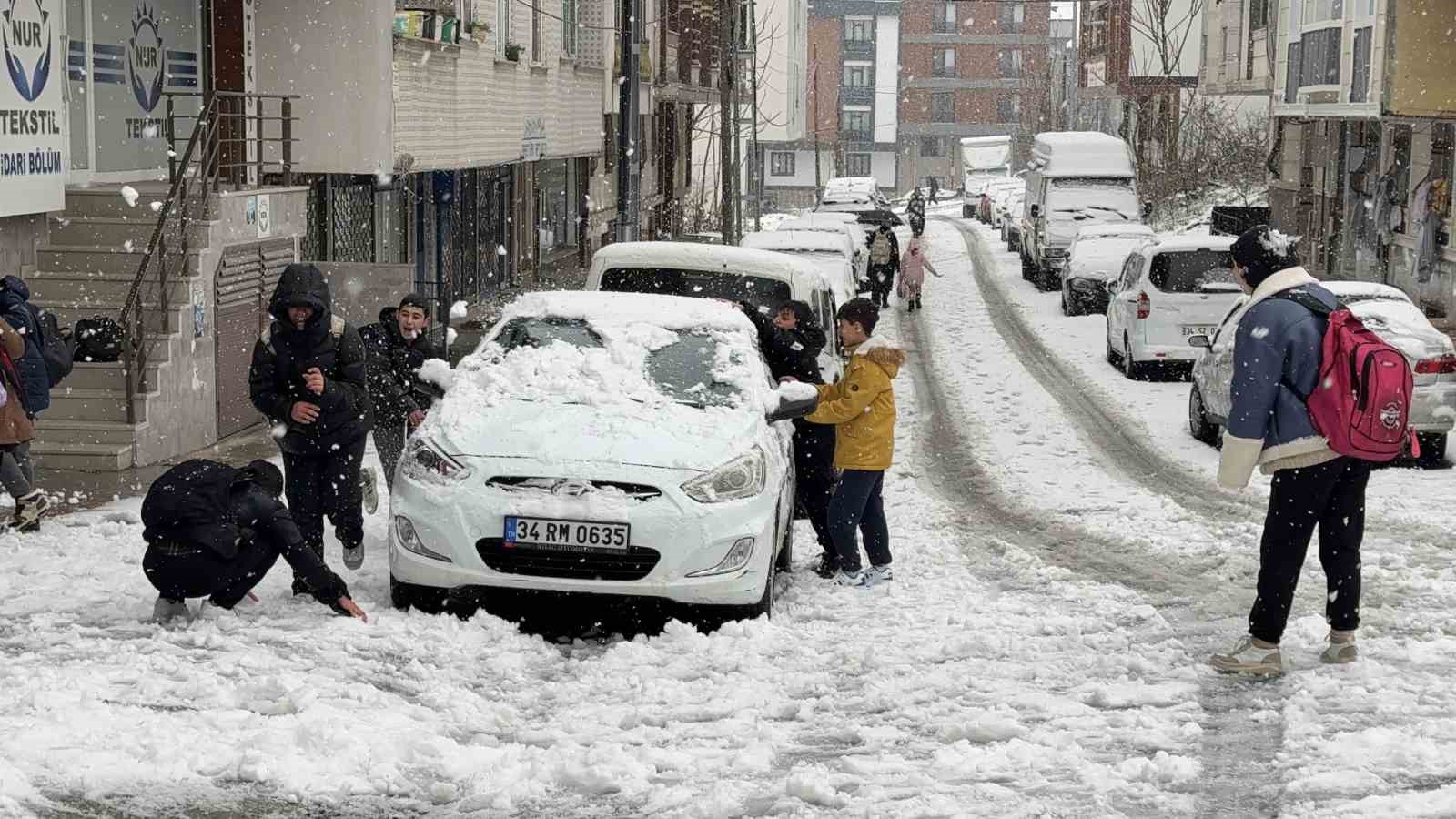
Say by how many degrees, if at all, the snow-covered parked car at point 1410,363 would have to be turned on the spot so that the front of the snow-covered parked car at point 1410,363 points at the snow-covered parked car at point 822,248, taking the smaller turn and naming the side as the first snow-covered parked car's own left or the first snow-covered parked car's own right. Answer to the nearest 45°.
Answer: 0° — it already faces it

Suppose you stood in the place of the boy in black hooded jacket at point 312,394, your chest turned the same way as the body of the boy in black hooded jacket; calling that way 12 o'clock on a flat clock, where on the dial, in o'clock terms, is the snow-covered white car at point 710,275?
The snow-covered white car is roughly at 7 o'clock from the boy in black hooded jacket.

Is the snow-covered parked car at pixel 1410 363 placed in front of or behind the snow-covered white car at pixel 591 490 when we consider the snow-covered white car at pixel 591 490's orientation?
behind

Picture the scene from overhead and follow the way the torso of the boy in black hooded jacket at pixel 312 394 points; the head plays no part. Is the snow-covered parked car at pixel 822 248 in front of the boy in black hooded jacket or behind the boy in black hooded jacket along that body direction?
behind

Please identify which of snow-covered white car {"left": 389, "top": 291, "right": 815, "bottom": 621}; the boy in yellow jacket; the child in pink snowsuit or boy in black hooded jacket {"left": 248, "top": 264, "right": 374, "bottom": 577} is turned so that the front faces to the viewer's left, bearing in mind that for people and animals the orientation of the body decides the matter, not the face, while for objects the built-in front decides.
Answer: the boy in yellow jacket

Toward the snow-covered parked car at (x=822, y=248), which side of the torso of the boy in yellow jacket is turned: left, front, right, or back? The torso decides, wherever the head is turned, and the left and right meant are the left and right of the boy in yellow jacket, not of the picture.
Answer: right

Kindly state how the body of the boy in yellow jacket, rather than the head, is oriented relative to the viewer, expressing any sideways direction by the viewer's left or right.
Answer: facing to the left of the viewer

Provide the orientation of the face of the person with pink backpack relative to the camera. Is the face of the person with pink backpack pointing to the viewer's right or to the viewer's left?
to the viewer's left

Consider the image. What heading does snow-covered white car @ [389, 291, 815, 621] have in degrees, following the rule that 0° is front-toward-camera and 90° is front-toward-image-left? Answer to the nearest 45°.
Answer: approximately 0°

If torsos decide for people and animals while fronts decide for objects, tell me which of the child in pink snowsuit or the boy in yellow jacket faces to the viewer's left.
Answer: the boy in yellow jacket
